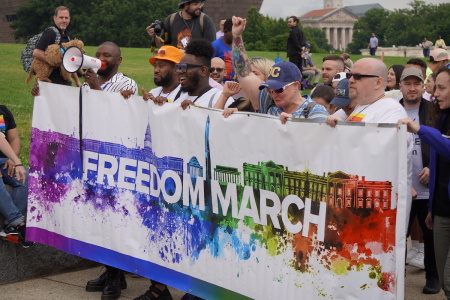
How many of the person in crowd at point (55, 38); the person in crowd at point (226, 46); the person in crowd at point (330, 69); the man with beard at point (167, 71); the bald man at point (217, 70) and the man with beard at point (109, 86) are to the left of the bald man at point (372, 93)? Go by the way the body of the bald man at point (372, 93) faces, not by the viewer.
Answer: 0

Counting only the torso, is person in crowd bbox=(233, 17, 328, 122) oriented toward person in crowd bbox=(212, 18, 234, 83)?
no

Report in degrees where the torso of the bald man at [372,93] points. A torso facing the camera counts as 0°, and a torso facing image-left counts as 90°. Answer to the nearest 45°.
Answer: approximately 45°

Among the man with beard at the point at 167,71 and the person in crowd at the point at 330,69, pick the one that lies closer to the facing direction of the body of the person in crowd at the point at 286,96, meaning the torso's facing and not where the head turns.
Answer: the man with beard

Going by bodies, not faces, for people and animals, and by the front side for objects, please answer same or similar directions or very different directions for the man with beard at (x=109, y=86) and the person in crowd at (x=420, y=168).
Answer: same or similar directions

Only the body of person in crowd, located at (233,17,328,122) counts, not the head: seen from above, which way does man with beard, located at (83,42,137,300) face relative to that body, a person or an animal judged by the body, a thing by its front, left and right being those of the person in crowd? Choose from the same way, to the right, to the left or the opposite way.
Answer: the same way

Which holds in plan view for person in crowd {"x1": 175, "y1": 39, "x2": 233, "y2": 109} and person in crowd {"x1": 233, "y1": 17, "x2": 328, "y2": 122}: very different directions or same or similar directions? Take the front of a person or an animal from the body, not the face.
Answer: same or similar directions

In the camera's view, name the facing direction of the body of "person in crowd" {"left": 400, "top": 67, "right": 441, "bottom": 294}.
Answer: toward the camera

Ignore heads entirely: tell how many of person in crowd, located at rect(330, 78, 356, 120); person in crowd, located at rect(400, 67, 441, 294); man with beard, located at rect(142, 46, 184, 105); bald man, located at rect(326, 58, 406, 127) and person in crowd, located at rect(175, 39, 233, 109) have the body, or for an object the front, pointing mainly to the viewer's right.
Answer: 0

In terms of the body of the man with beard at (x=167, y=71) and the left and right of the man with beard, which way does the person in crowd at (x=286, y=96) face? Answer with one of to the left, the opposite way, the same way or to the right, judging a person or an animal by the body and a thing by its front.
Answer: the same way

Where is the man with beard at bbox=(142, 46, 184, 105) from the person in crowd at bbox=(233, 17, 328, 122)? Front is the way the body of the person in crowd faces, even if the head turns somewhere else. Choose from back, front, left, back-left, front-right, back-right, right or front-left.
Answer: right

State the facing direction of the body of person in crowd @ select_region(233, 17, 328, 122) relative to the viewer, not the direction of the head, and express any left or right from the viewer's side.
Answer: facing the viewer and to the left of the viewer

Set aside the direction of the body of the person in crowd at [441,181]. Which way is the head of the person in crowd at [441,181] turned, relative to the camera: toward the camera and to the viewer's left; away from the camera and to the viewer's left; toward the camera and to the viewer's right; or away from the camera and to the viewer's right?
toward the camera and to the viewer's left

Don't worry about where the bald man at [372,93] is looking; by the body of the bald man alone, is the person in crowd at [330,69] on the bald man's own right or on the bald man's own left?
on the bald man's own right

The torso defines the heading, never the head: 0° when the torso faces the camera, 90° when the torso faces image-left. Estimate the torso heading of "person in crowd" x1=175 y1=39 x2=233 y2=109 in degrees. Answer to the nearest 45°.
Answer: approximately 45°

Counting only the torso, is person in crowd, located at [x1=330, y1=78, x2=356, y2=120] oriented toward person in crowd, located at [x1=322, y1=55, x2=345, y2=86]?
no

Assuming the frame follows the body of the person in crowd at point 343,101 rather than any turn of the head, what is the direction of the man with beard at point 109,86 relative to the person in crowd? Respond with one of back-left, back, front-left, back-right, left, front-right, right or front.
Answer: front-right

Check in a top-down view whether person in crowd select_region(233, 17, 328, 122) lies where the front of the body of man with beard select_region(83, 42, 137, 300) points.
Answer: no
